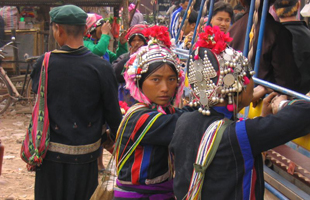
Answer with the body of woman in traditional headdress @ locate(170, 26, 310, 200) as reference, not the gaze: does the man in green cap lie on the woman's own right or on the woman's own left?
on the woman's own left

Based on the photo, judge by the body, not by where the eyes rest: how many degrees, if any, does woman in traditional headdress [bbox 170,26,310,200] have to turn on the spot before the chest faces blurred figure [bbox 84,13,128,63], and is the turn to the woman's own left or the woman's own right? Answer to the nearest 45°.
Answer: approximately 90° to the woman's own left

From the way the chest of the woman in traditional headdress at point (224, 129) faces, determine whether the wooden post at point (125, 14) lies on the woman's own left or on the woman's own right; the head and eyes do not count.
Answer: on the woman's own left

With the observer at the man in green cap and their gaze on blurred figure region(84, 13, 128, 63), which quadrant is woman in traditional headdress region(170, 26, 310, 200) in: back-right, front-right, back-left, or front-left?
back-right

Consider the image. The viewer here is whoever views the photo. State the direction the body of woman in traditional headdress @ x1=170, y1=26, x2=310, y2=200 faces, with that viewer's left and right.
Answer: facing away from the viewer and to the right of the viewer
